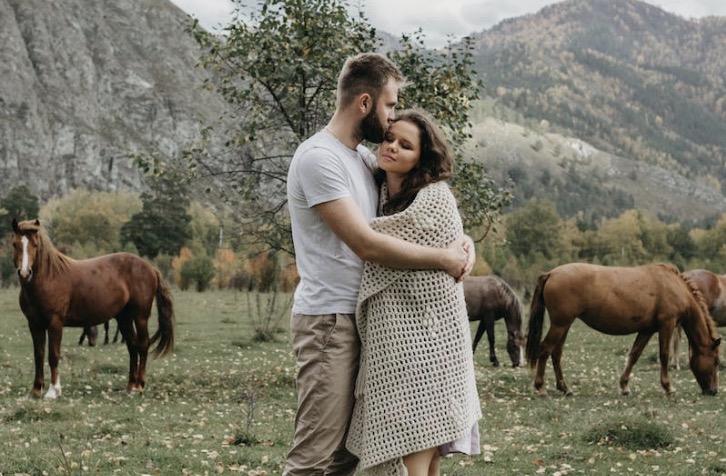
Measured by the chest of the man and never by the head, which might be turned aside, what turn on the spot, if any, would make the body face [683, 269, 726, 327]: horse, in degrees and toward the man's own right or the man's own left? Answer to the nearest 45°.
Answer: approximately 45° to the man's own left

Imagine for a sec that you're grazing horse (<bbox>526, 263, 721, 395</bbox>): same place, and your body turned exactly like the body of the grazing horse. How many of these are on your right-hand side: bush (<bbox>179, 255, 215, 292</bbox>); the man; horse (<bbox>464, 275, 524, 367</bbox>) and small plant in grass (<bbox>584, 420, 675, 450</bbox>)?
2

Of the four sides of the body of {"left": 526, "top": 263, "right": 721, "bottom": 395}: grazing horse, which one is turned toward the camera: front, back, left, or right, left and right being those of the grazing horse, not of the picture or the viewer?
right

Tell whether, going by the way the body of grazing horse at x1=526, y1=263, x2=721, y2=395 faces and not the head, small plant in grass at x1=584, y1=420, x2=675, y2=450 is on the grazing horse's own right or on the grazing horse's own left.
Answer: on the grazing horse's own right

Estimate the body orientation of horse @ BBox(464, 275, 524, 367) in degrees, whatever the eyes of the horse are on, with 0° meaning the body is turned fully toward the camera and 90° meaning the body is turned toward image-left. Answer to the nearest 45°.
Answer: approximately 270°

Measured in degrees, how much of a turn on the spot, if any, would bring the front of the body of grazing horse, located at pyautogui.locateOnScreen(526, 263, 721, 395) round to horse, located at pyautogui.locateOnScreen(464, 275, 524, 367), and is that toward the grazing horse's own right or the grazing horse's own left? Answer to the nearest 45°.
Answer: approximately 135° to the grazing horse's own left

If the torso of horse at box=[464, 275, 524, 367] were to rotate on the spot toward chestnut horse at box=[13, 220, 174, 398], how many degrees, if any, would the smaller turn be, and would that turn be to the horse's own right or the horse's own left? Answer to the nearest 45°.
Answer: approximately 135° to the horse's own right

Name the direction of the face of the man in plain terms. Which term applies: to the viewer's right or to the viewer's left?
to the viewer's right

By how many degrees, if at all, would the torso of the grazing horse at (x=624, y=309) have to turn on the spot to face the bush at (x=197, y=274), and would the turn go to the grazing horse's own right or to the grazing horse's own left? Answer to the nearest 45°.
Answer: approximately 135° to the grazing horse's own left

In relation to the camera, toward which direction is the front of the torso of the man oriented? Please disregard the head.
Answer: to the viewer's right

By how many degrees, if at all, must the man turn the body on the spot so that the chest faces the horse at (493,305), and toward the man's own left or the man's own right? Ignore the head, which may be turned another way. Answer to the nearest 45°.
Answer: approximately 90° to the man's own left

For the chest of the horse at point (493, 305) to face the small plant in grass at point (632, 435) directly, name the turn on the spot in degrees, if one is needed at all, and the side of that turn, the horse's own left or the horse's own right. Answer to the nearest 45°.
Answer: approximately 90° to the horse's own right
